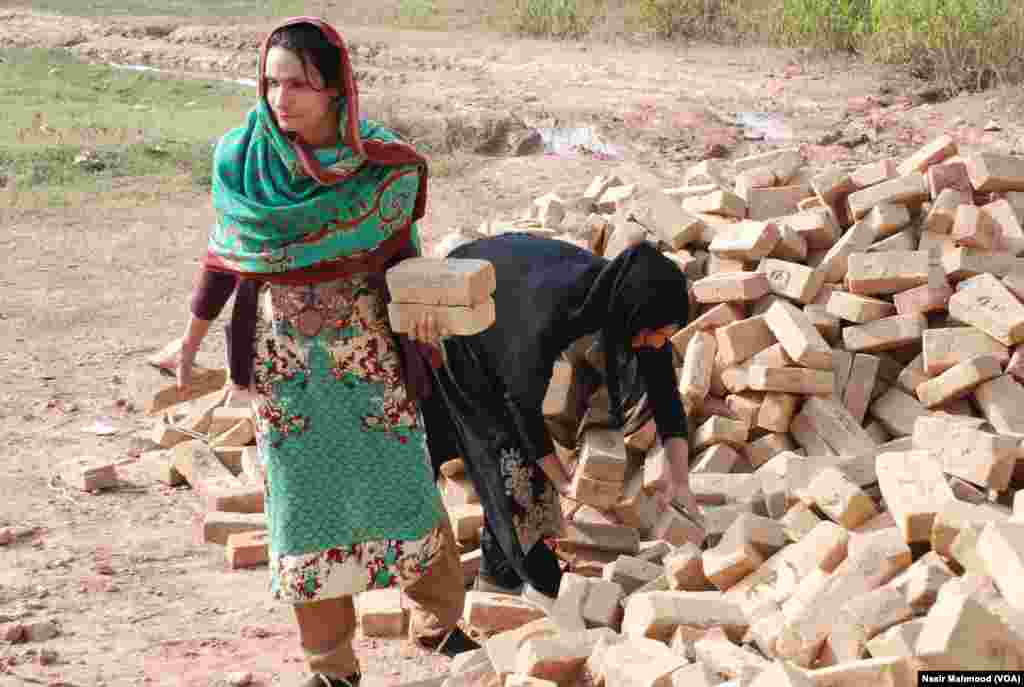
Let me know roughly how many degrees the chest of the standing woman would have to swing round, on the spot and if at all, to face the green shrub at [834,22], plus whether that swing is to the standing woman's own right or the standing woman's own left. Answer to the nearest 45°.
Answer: approximately 135° to the standing woman's own left

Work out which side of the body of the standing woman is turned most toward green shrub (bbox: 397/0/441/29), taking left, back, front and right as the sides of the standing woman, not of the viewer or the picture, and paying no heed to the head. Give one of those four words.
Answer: back

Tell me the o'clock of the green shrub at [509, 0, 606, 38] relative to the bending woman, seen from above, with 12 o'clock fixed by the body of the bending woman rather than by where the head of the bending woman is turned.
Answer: The green shrub is roughly at 9 o'clock from the bending woman.

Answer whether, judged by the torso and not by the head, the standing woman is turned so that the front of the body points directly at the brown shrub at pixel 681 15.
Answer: no

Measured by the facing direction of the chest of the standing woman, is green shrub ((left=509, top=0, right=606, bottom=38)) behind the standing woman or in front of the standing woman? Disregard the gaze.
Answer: behind

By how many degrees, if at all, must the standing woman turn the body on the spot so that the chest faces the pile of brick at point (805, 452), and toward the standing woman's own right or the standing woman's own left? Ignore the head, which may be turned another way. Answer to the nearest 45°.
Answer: approximately 135° to the standing woman's own left

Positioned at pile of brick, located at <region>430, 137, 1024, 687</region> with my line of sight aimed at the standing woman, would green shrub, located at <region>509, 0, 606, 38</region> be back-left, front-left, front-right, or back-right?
back-right

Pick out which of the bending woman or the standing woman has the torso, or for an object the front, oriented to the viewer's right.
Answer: the bending woman

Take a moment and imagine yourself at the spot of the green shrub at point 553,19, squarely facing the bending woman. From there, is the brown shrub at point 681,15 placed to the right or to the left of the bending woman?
left

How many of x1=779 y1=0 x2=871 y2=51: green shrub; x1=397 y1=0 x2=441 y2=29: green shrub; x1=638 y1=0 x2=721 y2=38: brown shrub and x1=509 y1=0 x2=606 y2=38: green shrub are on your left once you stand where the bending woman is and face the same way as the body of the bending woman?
4

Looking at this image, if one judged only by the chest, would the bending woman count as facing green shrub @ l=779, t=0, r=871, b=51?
no

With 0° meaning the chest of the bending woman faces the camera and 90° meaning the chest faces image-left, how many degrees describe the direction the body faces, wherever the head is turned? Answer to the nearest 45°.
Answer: approximately 270°

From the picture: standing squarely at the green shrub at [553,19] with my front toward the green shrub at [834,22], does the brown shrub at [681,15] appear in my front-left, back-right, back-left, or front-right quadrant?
front-left

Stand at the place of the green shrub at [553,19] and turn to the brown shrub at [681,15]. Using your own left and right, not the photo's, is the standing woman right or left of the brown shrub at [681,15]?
right

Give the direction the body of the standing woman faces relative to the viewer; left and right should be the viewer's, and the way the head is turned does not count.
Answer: facing the viewer

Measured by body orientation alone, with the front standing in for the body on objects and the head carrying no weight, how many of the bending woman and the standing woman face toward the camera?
1

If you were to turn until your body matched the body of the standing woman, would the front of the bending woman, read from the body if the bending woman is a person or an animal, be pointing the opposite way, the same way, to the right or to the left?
to the left

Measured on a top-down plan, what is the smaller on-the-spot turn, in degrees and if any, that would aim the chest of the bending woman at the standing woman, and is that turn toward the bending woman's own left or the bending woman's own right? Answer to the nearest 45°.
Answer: approximately 135° to the bending woman's own right
